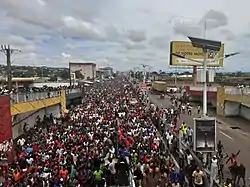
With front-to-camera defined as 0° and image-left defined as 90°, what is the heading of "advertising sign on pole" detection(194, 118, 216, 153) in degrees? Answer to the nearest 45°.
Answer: approximately 0°

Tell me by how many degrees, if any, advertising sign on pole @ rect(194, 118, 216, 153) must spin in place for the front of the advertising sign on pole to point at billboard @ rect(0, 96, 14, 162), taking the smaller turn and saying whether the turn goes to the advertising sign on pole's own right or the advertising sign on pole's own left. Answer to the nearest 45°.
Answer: approximately 90° to the advertising sign on pole's own right
